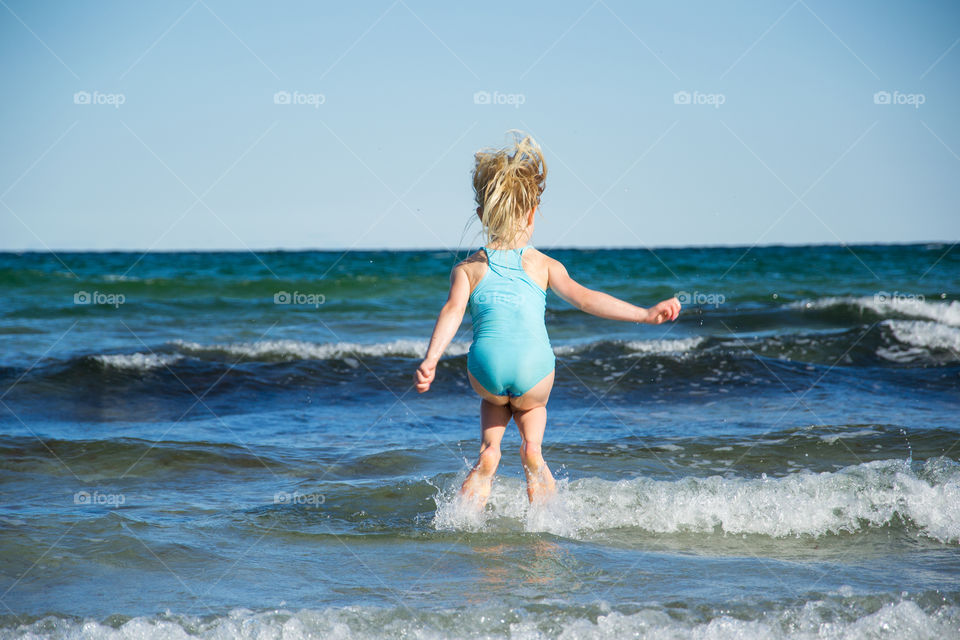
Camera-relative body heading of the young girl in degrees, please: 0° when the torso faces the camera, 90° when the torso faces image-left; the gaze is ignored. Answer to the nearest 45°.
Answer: approximately 180°

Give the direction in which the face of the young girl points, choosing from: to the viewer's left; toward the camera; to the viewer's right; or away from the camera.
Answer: away from the camera
